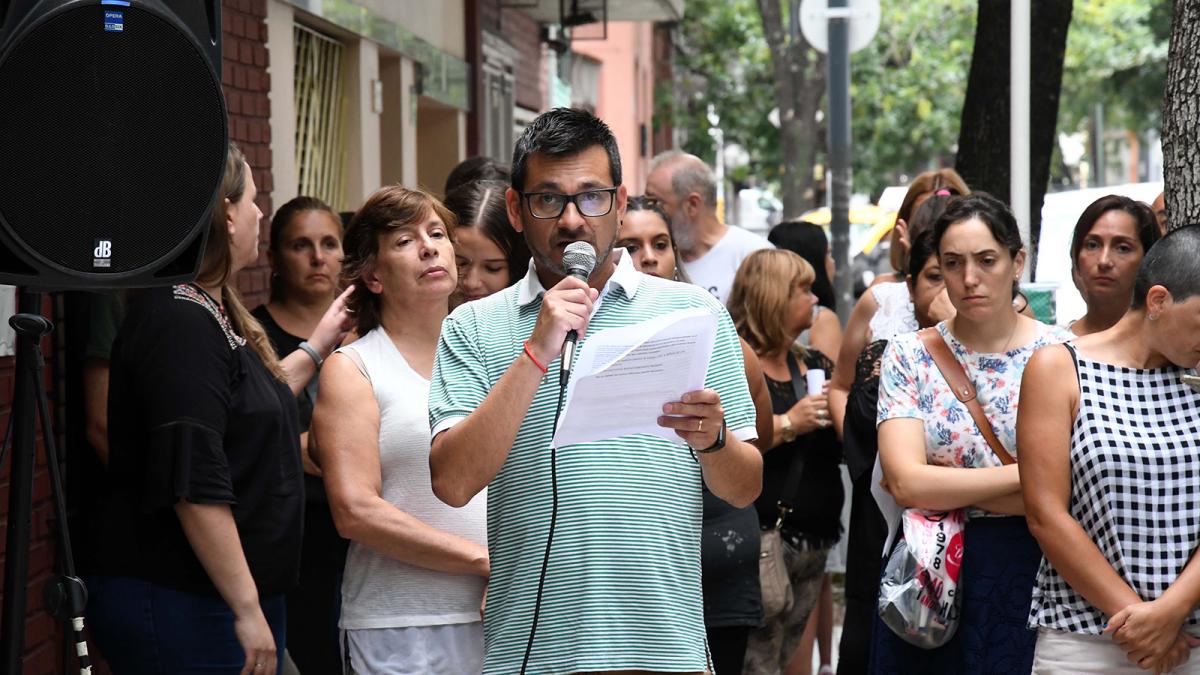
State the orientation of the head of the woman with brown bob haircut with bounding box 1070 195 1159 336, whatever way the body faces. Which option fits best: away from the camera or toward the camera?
toward the camera

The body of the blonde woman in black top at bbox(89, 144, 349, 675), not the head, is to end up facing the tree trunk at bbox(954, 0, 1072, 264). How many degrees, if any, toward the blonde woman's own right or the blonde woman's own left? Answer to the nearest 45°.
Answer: approximately 45° to the blonde woman's own left

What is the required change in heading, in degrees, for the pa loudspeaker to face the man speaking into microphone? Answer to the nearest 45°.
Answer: approximately 45° to its left

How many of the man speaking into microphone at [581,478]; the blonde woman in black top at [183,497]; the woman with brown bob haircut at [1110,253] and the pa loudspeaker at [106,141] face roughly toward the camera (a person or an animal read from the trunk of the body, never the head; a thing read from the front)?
3

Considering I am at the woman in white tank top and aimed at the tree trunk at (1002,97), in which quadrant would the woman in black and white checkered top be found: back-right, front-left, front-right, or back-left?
front-right

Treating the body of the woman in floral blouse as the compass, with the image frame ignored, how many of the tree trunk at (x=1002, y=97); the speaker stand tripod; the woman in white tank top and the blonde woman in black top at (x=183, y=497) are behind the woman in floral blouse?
1

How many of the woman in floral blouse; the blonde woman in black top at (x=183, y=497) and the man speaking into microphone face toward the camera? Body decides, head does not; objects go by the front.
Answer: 2

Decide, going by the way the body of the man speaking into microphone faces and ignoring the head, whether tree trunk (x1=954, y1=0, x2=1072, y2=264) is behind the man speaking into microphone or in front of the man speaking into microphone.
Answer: behind

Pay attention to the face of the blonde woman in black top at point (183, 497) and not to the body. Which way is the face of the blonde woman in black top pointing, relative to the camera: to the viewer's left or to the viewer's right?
to the viewer's right

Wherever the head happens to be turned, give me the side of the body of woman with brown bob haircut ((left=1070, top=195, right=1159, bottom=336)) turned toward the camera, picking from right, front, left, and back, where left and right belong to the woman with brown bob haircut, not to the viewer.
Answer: front

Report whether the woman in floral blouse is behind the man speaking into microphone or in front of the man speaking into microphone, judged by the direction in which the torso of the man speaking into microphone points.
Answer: behind

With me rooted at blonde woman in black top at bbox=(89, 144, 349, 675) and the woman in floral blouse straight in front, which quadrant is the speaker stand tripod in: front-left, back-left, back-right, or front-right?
back-right

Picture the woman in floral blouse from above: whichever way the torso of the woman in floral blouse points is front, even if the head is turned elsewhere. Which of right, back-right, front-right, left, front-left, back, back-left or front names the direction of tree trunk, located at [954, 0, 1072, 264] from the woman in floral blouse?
back

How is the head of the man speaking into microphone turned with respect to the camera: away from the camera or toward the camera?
toward the camera

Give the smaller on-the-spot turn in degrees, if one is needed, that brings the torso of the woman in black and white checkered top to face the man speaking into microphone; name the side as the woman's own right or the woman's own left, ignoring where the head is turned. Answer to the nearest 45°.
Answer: approximately 90° to the woman's own right
